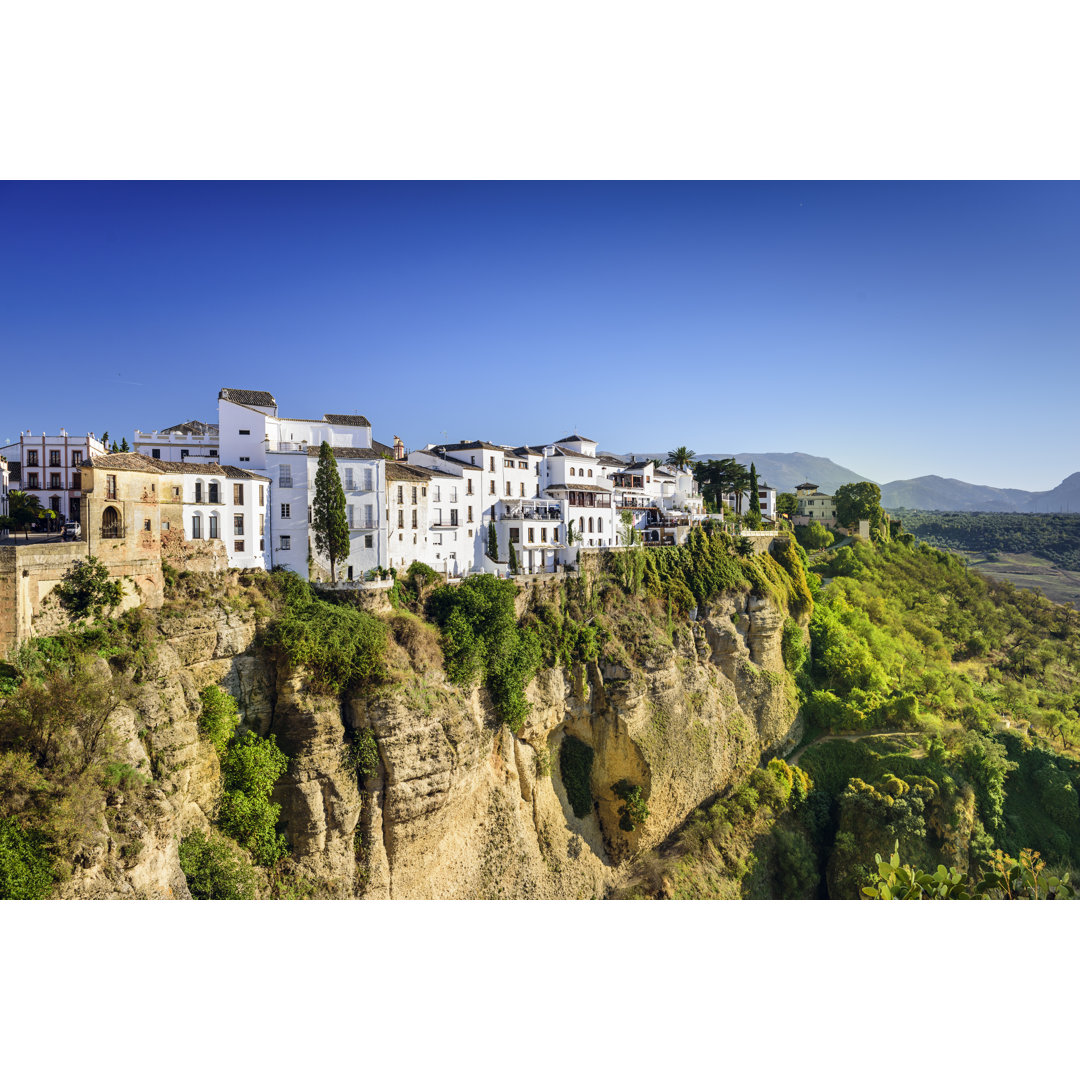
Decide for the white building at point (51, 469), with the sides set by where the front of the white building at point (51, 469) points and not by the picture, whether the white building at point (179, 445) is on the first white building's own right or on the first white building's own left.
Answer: on the first white building's own left

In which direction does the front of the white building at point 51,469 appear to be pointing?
toward the camera

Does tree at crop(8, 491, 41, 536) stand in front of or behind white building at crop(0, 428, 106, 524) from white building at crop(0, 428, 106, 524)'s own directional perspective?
in front

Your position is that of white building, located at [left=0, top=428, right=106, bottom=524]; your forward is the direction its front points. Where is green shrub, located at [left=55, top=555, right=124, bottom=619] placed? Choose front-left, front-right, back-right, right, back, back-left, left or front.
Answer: front

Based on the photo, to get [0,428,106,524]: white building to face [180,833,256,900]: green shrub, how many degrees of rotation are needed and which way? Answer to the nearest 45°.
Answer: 0° — it already faces it

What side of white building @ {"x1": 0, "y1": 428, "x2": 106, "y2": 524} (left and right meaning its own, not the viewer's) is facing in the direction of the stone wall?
front

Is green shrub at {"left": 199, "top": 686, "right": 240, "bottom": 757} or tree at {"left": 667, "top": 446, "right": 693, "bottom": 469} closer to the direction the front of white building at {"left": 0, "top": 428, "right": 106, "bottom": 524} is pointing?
the green shrub

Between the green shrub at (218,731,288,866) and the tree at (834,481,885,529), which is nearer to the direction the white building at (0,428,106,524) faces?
the green shrub

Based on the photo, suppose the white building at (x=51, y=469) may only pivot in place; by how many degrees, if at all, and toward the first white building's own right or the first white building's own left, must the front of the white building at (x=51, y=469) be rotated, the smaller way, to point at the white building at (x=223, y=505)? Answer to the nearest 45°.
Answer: approximately 45° to the first white building's own left

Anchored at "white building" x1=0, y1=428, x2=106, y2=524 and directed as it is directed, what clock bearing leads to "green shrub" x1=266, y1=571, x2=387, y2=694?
The green shrub is roughly at 11 o'clock from the white building.
